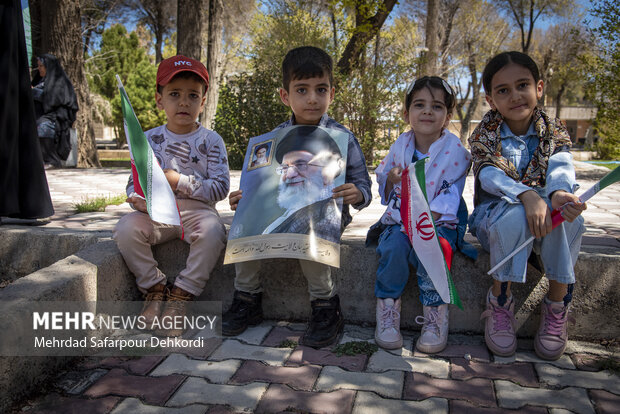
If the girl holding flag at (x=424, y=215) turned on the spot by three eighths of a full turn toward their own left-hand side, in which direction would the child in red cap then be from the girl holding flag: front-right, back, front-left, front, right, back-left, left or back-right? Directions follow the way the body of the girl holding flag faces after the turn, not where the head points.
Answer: back-left

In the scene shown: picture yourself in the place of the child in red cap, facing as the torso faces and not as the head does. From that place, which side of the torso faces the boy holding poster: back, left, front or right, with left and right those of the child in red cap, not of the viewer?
left

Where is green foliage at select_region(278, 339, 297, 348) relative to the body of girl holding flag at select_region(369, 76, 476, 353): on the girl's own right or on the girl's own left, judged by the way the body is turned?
on the girl's own right

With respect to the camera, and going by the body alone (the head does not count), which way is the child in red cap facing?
toward the camera

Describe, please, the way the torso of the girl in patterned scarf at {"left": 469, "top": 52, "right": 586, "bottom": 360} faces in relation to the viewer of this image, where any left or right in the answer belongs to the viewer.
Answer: facing the viewer

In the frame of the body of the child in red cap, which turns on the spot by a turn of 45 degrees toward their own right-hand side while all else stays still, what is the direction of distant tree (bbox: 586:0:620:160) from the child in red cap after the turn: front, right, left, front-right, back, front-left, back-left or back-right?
back

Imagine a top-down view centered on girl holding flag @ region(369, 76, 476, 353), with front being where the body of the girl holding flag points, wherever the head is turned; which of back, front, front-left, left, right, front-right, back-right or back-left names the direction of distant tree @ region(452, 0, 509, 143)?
back

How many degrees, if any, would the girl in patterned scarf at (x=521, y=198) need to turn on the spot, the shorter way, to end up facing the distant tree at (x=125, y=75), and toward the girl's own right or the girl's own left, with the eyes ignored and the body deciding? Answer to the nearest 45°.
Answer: approximately 135° to the girl's own right
